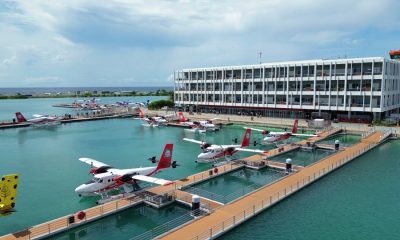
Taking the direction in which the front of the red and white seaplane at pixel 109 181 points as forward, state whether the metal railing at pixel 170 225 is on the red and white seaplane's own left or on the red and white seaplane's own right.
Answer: on the red and white seaplane's own left

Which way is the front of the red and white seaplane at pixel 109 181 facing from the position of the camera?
facing the viewer and to the left of the viewer

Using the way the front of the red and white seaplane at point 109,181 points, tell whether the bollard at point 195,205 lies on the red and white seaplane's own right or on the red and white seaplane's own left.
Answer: on the red and white seaplane's own left

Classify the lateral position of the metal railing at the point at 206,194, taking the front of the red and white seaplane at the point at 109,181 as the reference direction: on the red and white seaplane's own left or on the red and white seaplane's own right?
on the red and white seaplane's own left
